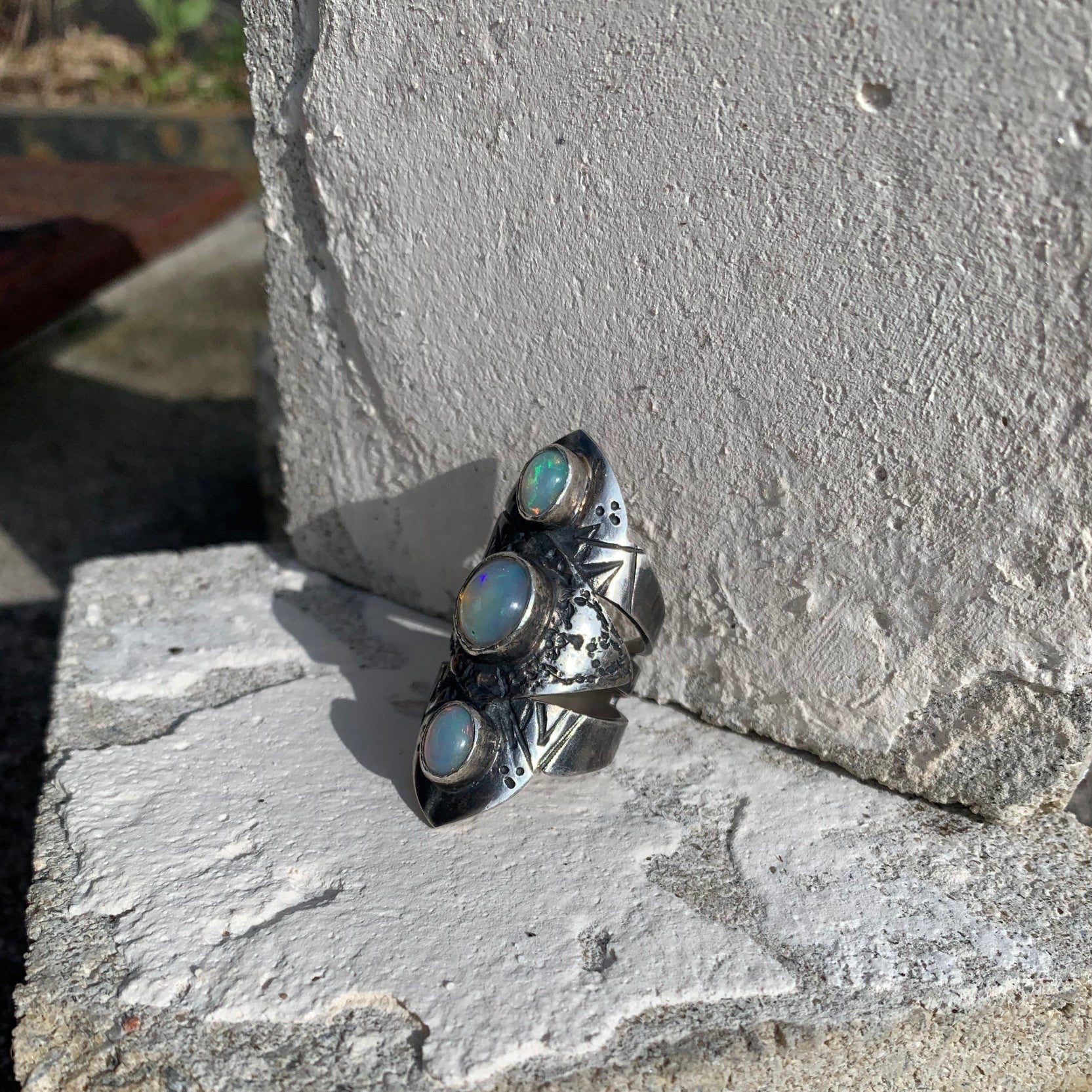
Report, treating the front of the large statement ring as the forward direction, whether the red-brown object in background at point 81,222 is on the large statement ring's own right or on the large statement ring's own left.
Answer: on the large statement ring's own right

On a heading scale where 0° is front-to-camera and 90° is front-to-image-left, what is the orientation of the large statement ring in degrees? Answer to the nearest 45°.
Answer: approximately 45°

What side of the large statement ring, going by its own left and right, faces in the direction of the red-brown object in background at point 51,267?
right
